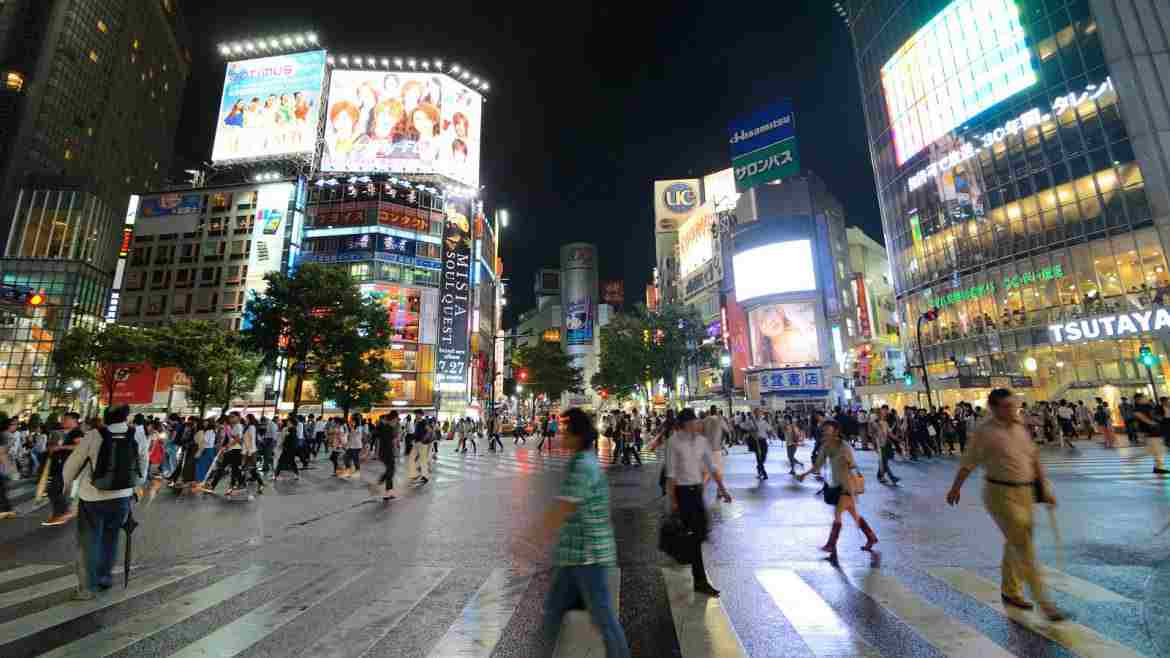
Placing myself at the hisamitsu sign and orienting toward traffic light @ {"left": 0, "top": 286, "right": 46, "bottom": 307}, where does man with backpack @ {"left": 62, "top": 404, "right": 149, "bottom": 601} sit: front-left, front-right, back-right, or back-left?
front-left

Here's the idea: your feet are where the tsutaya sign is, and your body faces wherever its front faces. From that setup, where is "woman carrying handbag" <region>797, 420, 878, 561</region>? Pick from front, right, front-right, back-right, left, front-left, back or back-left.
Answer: front-left

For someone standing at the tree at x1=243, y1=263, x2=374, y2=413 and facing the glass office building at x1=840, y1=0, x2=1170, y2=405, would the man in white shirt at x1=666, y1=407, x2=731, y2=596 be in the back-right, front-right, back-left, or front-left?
front-right

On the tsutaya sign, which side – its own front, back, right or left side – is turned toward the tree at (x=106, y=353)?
front

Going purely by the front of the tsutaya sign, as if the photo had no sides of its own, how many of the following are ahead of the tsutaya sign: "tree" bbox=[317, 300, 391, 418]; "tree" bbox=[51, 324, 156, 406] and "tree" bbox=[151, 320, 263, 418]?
3

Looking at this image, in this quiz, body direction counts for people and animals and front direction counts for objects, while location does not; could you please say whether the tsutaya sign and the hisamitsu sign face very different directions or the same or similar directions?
same or similar directions

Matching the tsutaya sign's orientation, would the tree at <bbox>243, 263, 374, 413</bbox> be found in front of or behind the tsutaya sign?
in front

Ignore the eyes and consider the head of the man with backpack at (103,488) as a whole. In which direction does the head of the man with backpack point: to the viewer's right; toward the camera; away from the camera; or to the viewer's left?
away from the camera

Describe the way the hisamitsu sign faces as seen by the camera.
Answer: facing the viewer and to the left of the viewer

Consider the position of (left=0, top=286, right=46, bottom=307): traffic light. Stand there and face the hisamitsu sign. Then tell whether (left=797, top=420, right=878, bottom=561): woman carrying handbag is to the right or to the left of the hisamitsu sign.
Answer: right

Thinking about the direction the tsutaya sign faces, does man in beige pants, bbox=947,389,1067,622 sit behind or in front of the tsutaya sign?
in front

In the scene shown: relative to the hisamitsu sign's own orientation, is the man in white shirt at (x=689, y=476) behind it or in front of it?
in front
